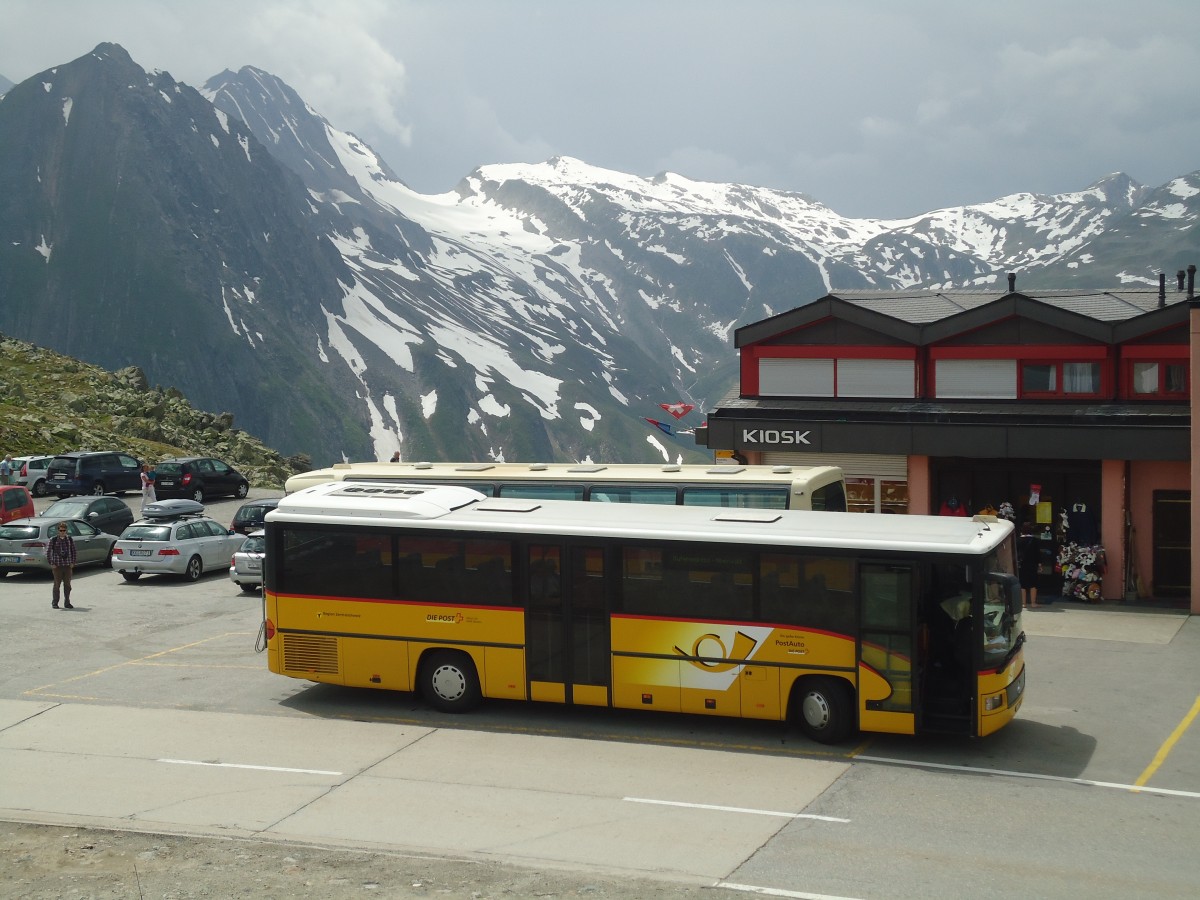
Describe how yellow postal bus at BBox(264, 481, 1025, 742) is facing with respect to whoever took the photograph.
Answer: facing to the right of the viewer

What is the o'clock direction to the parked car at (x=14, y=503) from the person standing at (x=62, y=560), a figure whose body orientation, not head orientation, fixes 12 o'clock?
The parked car is roughly at 6 o'clock from the person standing.

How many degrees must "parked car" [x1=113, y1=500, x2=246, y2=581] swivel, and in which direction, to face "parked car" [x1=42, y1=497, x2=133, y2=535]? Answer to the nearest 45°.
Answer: approximately 45° to its left

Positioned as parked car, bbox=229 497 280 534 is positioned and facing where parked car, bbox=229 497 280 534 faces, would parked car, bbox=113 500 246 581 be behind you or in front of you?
behind

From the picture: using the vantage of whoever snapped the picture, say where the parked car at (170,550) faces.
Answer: facing away from the viewer and to the right of the viewer

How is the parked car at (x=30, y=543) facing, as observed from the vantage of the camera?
facing away from the viewer and to the right of the viewer

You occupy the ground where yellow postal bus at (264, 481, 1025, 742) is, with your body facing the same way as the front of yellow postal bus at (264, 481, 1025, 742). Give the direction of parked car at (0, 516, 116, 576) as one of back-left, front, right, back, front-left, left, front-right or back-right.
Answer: back-left

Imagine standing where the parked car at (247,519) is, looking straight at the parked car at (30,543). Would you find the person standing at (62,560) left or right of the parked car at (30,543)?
left
